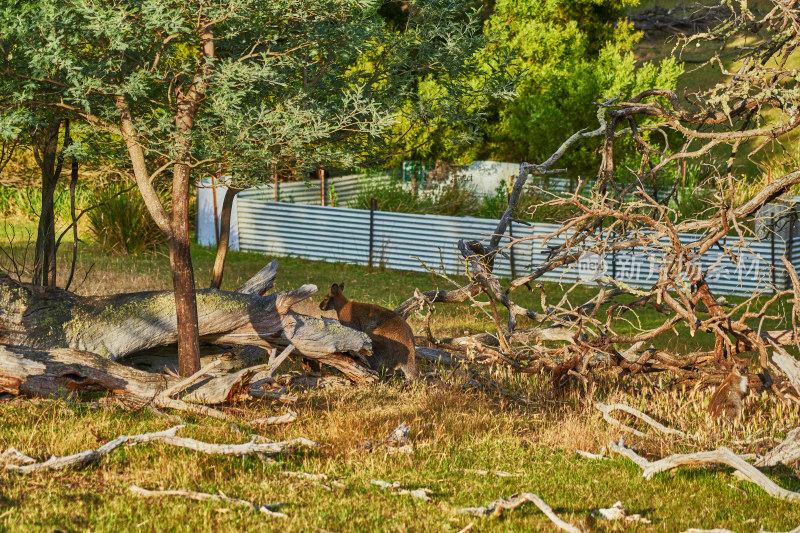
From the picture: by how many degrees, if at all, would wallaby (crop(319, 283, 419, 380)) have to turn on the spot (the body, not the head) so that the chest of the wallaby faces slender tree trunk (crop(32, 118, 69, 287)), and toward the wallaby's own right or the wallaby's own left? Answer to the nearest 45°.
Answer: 0° — it already faces it

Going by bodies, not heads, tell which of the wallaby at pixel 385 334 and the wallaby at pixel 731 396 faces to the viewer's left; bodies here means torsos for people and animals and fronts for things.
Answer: the wallaby at pixel 385 334

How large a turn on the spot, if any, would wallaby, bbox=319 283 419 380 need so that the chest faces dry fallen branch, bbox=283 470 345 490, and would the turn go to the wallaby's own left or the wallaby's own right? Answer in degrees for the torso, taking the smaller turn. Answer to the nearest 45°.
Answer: approximately 90° to the wallaby's own left

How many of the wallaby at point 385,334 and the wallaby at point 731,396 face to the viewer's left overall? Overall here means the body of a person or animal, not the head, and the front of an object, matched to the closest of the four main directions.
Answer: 1

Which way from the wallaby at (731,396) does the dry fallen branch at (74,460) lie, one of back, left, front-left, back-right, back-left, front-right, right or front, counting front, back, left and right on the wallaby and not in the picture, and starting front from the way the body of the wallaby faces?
back-right

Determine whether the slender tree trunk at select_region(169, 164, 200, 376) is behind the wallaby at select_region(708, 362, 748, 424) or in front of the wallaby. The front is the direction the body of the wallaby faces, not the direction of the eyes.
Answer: behind

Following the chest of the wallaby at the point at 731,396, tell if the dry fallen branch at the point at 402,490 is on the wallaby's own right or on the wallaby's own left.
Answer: on the wallaby's own right

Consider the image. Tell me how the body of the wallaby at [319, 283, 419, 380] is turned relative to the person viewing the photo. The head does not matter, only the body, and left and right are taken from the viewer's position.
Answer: facing to the left of the viewer

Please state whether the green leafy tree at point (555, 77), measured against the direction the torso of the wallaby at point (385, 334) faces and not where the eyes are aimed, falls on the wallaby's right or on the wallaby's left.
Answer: on the wallaby's right

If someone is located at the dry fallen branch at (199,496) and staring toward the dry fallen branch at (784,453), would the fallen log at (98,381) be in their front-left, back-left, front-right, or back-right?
back-left

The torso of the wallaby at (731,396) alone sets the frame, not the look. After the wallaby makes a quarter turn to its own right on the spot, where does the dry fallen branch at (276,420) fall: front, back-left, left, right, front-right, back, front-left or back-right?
front-right

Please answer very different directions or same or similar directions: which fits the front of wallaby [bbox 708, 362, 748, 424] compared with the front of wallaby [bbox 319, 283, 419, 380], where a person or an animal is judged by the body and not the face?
very different directions
